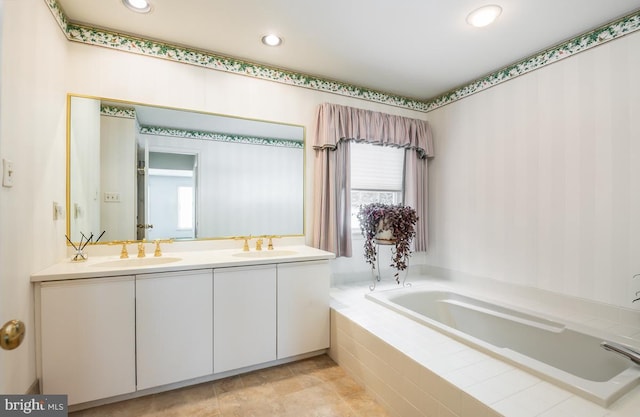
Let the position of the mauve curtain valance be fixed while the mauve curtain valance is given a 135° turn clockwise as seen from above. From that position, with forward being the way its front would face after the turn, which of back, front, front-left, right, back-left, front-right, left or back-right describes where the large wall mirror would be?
front-left

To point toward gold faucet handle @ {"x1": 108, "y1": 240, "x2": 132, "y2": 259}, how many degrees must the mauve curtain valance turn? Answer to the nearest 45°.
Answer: approximately 90° to its right

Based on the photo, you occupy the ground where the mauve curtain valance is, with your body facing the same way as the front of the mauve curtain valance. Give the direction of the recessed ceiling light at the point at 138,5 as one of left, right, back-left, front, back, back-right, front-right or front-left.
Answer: right

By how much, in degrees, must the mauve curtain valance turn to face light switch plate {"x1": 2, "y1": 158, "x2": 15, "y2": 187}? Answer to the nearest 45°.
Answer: approximately 90° to its right

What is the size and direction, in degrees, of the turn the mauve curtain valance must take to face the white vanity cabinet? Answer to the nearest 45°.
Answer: approximately 90° to its right

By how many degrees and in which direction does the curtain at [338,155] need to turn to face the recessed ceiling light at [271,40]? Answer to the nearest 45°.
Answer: approximately 90° to its right

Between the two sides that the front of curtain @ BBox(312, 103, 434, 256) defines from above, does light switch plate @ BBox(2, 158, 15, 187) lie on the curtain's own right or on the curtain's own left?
on the curtain's own right

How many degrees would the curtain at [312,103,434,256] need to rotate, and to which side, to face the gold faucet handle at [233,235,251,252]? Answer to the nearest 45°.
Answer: approximately 90° to its right

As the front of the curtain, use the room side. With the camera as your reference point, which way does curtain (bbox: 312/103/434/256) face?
facing the viewer and to the right of the viewer

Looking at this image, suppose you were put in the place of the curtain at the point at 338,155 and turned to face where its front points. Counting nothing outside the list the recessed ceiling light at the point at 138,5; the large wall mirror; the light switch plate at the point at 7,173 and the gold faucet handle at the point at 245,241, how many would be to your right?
4
